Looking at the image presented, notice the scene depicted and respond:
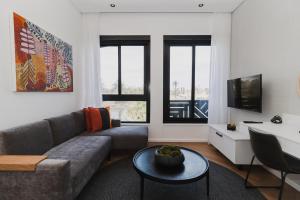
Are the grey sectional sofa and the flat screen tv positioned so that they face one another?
yes

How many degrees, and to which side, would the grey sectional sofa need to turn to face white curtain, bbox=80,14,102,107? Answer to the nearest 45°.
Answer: approximately 90° to its left

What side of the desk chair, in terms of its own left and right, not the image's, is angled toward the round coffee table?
back

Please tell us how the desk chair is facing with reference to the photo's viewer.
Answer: facing away from the viewer and to the right of the viewer

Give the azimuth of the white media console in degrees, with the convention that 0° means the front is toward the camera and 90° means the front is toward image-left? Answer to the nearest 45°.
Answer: approximately 45°

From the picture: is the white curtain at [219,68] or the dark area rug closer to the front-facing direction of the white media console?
the dark area rug

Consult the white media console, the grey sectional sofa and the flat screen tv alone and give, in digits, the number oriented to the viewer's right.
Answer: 1

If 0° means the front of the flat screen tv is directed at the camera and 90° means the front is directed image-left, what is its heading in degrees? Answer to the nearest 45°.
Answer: approximately 45°

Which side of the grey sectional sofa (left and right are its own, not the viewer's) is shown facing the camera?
right

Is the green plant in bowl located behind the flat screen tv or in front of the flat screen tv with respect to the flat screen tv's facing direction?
in front

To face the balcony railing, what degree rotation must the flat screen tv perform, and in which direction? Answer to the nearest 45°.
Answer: approximately 90° to its right
